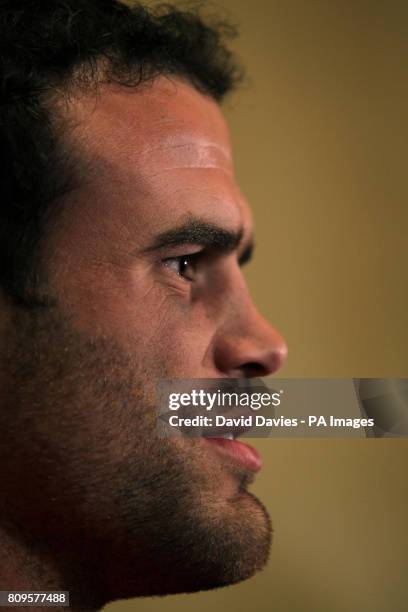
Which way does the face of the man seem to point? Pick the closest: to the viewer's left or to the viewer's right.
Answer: to the viewer's right
